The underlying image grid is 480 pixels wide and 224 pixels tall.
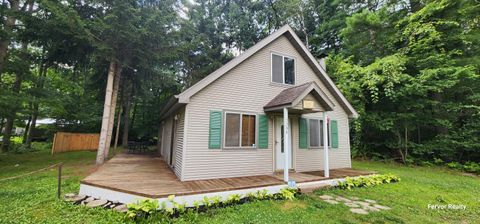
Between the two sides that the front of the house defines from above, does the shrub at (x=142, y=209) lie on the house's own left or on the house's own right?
on the house's own right

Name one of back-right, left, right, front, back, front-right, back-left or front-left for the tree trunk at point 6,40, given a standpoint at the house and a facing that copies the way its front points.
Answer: back-right

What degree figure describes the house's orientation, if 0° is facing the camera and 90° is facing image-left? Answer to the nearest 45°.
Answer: approximately 315°

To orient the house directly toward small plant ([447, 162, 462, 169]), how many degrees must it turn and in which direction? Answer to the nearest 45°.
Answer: approximately 90° to its left

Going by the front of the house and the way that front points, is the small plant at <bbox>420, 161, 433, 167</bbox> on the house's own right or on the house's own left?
on the house's own left

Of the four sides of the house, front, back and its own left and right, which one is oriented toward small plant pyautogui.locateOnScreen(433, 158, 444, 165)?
left
